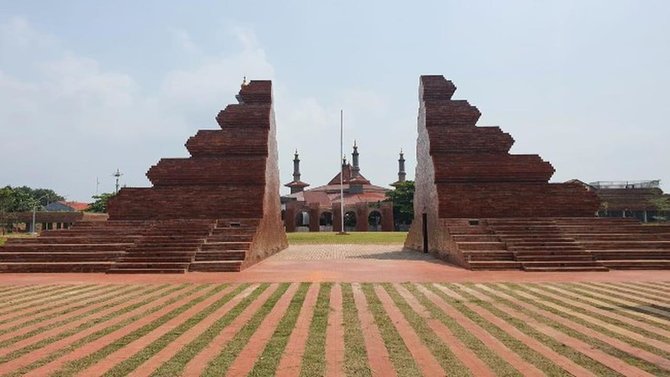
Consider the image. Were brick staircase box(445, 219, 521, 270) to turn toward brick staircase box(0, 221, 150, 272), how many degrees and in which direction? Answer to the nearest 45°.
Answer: approximately 90° to its right

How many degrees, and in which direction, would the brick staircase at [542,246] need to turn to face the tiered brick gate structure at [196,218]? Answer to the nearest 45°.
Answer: approximately 90° to its right

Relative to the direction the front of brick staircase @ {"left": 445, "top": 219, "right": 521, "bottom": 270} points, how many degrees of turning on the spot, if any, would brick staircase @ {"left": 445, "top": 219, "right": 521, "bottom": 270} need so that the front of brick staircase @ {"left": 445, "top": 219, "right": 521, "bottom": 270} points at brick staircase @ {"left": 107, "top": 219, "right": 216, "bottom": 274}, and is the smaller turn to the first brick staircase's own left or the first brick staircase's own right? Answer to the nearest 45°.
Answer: approximately 90° to the first brick staircase's own right

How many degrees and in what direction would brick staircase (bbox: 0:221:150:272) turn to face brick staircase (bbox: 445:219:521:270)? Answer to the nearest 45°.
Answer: approximately 45° to its left

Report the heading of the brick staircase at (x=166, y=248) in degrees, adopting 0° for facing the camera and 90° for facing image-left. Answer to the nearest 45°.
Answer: approximately 0°

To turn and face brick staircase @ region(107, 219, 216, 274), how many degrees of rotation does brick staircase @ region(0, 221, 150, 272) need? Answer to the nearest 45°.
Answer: approximately 45° to its left

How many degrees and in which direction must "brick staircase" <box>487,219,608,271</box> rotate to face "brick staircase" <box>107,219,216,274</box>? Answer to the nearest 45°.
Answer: approximately 45° to its right

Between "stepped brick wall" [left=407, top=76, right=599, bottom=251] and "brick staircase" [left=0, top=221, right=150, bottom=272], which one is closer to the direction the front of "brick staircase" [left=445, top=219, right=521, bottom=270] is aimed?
the brick staircase

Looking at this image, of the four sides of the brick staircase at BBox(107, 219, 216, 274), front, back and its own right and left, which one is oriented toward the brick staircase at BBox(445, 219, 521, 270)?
left

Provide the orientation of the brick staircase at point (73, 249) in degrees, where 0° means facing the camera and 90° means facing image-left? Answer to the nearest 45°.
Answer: approximately 0°
